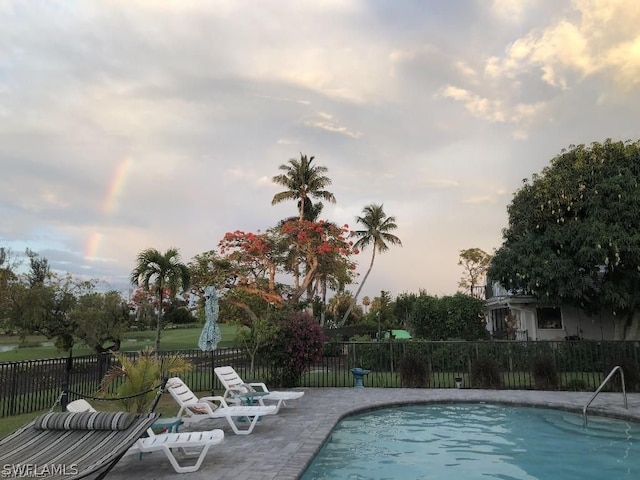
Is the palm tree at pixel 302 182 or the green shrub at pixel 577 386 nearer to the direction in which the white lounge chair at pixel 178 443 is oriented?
the green shrub

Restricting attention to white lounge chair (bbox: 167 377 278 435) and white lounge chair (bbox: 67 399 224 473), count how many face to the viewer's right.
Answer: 2

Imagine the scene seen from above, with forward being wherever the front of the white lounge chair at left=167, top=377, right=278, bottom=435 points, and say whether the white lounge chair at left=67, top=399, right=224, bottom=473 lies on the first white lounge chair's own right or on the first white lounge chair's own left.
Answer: on the first white lounge chair's own right

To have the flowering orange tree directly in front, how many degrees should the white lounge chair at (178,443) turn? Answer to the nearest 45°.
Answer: approximately 90° to its left

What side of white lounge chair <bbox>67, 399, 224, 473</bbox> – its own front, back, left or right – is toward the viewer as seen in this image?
right

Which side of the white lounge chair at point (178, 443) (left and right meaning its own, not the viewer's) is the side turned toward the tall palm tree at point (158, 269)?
left

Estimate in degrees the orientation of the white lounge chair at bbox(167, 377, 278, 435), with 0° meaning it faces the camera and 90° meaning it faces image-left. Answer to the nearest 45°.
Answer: approximately 270°

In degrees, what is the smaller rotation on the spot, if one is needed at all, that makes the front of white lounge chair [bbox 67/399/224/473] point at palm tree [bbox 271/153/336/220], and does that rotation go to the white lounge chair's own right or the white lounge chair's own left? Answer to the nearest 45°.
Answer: approximately 90° to the white lounge chair's own left

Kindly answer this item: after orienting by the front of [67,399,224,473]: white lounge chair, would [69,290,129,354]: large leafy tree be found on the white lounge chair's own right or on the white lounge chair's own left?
on the white lounge chair's own left
